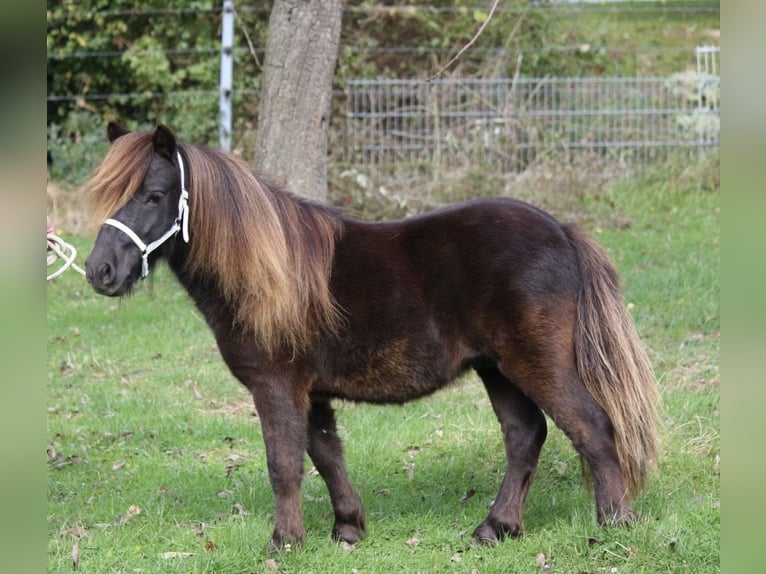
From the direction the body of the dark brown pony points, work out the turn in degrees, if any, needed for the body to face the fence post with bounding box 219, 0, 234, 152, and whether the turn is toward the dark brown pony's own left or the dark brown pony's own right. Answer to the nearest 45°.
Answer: approximately 90° to the dark brown pony's own right

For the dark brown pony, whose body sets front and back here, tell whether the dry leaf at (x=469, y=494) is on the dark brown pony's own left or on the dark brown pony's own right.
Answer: on the dark brown pony's own right

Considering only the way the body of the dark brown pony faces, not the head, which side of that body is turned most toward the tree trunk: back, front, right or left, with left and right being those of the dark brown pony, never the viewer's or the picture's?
right

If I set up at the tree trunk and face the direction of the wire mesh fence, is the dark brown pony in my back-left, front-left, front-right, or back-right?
back-right

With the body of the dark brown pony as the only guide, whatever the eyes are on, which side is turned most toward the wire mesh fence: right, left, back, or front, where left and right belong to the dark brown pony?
right

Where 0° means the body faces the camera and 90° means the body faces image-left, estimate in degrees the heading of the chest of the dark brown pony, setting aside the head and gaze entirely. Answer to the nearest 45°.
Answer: approximately 90°

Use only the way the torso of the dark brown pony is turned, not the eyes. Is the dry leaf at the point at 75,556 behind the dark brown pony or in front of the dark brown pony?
in front

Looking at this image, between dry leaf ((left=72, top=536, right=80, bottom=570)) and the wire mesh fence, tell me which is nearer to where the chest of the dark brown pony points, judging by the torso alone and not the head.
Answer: the dry leaf
